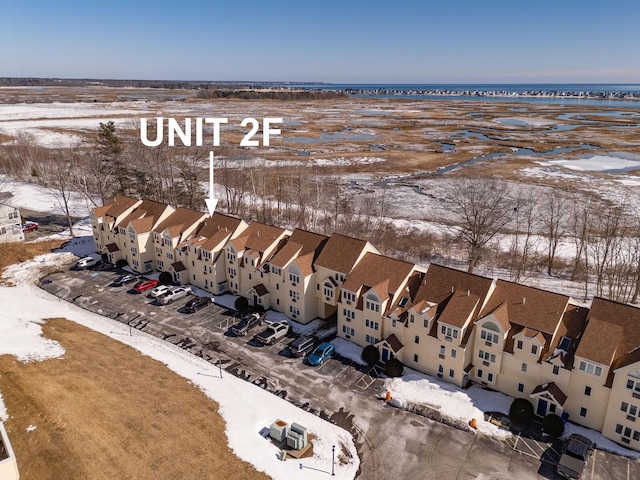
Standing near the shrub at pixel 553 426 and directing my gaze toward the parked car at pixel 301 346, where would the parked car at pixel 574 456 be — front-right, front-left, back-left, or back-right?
back-left

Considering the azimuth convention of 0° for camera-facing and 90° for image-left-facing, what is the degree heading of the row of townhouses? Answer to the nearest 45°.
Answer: approximately 45°

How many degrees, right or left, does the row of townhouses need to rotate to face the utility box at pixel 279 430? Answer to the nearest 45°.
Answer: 0° — it already faces it

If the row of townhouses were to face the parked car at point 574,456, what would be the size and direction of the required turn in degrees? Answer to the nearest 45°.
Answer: approximately 90° to its left

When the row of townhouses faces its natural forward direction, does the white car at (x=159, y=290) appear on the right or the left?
on its right

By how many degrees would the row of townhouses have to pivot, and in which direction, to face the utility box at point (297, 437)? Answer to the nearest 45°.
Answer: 0° — it already faces it

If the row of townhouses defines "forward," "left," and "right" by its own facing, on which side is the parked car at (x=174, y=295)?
on its right

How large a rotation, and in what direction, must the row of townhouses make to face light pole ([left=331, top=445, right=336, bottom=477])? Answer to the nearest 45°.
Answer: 0° — it already faces it
